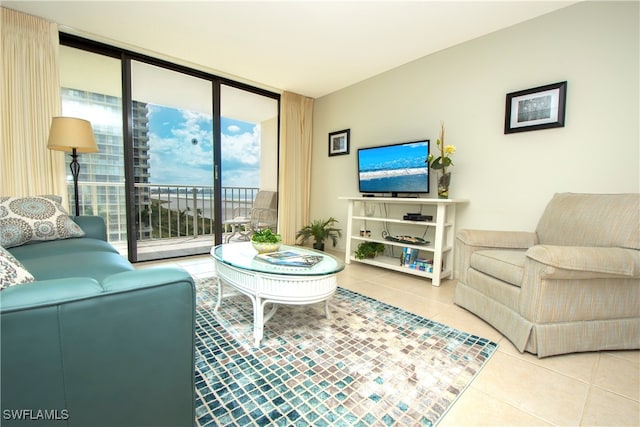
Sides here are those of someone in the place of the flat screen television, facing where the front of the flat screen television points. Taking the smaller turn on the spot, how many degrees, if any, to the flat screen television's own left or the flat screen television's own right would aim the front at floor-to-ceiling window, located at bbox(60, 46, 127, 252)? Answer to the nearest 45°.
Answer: approximately 45° to the flat screen television's own right

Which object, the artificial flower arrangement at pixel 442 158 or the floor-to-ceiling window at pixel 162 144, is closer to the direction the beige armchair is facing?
the floor-to-ceiling window

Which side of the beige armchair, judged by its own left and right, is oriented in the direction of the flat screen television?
right

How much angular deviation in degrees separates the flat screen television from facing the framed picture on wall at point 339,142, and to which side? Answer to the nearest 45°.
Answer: approximately 90° to its right

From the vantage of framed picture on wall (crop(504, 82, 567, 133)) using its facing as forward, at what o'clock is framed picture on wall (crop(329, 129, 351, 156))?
framed picture on wall (crop(329, 129, 351, 156)) is roughly at 2 o'clock from framed picture on wall (crop(504, 82, 567, 133)).

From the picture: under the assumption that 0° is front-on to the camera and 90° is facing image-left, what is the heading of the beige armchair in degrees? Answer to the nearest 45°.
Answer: approximately 45°

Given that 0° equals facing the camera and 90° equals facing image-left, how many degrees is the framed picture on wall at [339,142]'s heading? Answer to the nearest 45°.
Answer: approximately 45°

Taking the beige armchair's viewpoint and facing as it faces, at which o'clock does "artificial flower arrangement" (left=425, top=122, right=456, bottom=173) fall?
The artificial flower arrangement is roughly at 3 o'clock from the beige armchair.

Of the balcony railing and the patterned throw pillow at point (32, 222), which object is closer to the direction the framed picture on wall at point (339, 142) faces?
the patterned throw pillow

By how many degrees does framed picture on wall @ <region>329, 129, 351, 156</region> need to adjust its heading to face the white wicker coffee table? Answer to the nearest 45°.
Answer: approximately 45° to its left

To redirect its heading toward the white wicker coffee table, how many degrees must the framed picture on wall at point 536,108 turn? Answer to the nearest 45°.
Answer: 0° — it already faces it

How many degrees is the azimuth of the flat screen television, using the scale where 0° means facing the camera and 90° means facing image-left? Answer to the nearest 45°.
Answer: approximately 45°
